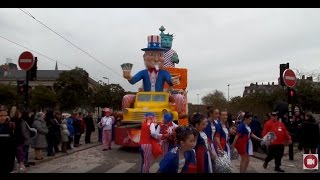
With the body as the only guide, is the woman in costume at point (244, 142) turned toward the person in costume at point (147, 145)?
no

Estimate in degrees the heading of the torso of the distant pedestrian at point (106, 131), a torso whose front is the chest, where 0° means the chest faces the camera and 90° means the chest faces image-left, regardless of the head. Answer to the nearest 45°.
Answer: approximately 0°

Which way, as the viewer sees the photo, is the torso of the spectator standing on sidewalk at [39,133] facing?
to the viewer's right

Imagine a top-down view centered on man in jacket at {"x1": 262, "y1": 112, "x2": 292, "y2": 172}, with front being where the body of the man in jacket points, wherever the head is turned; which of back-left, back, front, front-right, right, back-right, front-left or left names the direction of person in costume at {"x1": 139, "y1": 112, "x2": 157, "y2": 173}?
front-right

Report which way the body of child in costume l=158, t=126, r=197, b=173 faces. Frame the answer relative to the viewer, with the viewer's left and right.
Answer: facing the viewer and to the right of the viewer

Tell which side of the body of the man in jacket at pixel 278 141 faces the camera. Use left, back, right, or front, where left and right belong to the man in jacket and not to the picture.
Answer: front

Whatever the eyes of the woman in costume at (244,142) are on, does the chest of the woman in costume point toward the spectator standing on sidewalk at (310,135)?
no

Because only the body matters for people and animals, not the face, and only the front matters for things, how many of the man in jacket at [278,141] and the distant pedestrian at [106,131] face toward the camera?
2

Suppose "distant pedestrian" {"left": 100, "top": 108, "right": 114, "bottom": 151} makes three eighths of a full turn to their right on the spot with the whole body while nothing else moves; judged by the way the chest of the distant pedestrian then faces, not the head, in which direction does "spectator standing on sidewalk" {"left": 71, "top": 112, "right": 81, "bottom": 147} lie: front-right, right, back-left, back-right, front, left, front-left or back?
front

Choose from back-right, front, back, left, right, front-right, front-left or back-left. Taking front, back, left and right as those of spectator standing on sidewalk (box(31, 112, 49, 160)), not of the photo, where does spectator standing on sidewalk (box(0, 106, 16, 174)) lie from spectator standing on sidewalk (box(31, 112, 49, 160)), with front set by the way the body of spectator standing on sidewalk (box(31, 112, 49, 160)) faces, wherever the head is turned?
right
